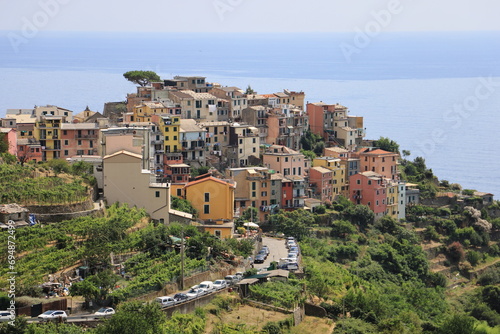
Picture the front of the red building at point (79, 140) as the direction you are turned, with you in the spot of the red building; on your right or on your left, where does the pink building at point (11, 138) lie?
on your right

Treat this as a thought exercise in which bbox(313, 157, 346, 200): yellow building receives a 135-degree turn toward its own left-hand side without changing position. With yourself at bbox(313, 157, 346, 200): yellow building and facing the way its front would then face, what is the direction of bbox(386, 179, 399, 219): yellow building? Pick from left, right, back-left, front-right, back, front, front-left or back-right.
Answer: right

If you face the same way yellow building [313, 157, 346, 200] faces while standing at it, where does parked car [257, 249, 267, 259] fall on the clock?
The parked car is roughly at 2 o'clock from the yellow building.

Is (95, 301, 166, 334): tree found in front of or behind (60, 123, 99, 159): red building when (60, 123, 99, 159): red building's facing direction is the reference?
in front

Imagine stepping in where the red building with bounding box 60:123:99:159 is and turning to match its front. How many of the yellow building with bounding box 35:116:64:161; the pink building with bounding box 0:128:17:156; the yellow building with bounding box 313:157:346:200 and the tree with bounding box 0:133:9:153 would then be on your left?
1

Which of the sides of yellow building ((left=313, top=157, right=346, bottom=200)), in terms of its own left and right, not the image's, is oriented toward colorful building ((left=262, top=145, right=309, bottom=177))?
right

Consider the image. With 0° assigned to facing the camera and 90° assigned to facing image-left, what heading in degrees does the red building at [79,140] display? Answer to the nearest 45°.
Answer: approximately 0°

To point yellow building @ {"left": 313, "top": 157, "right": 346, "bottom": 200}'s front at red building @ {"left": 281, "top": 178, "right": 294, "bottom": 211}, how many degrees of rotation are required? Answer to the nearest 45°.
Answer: approximately 90° to its right

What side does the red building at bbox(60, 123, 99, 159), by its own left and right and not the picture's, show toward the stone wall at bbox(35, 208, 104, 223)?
front

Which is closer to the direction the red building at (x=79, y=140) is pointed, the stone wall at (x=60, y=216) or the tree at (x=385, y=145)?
the stone wall

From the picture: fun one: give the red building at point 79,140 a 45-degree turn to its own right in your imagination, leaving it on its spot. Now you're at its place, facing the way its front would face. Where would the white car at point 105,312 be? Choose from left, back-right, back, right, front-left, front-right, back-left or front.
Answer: front-left

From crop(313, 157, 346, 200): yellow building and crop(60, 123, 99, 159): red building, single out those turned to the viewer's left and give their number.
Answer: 0

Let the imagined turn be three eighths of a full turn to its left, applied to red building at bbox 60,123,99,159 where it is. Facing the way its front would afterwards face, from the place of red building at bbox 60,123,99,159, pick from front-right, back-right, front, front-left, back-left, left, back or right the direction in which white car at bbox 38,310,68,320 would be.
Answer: back-right

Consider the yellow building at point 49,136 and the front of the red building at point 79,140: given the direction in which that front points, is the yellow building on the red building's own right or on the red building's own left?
on the red building's own right

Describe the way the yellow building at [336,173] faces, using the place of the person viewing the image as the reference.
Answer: facing the viewer and to the right of the viewer
